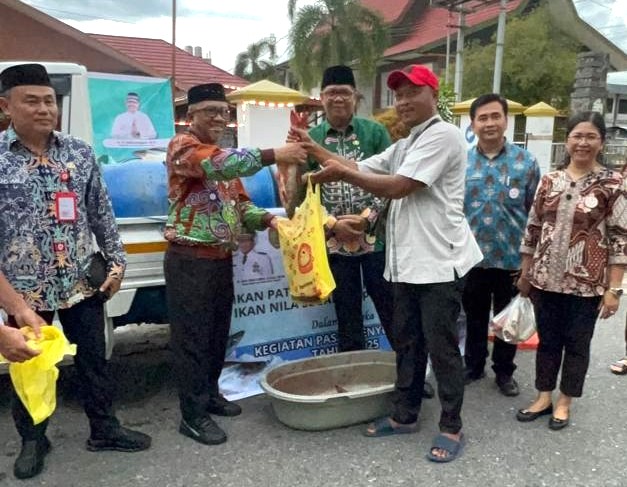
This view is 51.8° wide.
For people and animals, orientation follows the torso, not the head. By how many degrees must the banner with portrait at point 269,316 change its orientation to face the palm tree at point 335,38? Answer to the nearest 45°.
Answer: approximately 180°

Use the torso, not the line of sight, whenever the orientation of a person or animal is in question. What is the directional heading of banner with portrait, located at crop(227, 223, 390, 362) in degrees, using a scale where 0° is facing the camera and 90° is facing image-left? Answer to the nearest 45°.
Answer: approximately 0°

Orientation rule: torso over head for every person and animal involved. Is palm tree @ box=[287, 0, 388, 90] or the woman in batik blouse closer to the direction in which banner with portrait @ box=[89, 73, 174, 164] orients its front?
the woman in batik blouse

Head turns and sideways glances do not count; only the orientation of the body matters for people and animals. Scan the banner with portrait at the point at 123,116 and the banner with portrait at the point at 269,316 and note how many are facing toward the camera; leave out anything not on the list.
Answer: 2

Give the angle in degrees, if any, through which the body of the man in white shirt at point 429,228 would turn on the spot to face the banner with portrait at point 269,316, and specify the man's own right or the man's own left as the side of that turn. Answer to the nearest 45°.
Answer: approximately 90° to the man's own right

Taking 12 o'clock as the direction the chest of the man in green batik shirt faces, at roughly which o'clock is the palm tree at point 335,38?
The palm tree is roughly at 6 o'clock from the man in green batik shirt.

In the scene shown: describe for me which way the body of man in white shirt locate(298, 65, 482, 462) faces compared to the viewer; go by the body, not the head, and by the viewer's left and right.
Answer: facing the viewer and to the left of the viewer

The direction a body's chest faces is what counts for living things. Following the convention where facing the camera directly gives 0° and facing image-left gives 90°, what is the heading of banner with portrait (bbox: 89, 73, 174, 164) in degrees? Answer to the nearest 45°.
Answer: approximately 0°

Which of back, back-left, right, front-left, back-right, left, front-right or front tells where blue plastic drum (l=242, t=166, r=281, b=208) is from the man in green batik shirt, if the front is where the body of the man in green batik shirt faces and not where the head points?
back-right
